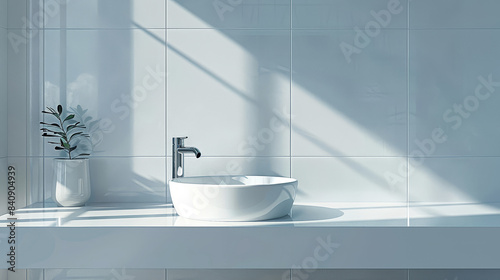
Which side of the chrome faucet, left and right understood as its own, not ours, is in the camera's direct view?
right
